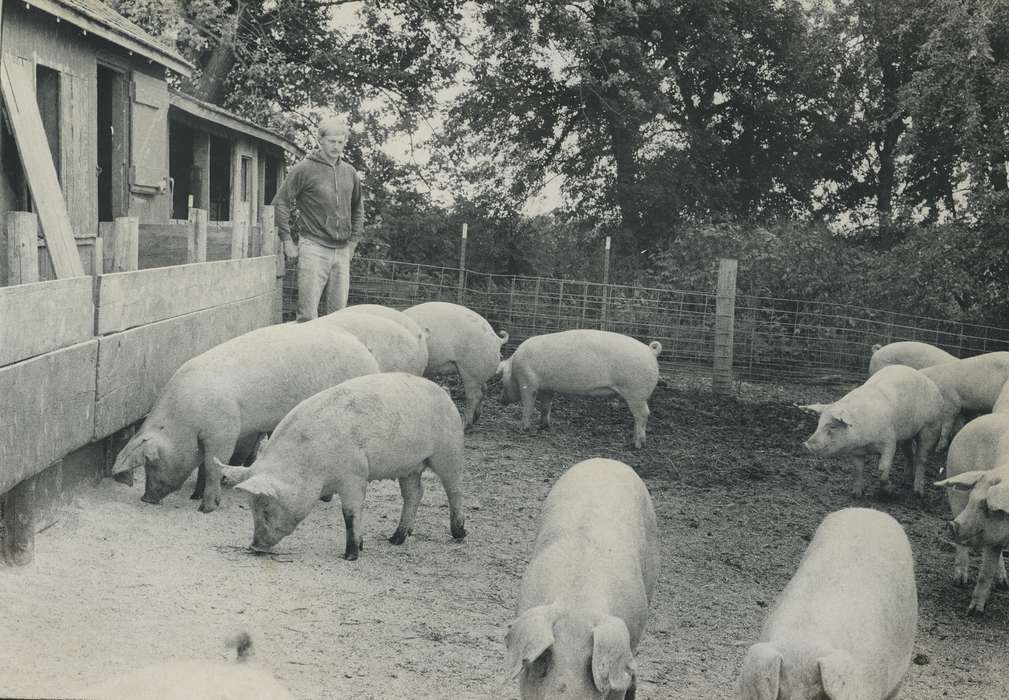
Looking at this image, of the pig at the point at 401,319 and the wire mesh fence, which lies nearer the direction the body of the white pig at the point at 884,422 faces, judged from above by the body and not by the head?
the pig

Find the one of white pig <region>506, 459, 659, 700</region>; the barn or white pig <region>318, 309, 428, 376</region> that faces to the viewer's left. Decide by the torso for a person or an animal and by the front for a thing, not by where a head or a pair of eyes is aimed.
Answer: white pig <region>318, 309, 428, 376</region>

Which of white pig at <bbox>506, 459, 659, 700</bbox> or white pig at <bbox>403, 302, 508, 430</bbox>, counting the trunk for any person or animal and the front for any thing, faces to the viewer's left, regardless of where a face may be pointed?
white pig at <bbox>403, 302, 508, 430</bbox>

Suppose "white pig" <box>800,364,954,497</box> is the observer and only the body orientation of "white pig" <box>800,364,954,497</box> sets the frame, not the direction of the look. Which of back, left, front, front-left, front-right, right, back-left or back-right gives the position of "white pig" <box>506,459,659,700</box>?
front-left

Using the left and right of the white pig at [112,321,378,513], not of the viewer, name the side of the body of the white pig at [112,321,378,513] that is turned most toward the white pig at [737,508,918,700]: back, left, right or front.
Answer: left

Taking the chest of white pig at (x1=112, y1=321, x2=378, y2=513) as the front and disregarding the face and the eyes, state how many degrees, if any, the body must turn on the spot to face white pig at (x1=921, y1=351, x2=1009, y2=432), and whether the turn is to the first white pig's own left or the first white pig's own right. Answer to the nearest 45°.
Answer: approximately 135° to the first white pig's own left

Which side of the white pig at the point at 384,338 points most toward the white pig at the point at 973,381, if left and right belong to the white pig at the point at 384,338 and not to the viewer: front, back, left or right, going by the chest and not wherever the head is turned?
back

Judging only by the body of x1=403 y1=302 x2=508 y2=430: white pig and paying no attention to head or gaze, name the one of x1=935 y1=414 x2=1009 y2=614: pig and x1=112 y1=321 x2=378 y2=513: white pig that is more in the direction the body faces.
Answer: the white pig

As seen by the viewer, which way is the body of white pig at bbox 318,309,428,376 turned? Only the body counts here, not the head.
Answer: to the viewer's left

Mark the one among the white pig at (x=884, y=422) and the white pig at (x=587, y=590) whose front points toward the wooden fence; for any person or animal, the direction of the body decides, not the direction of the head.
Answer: the white pig at (x=884, y=422)

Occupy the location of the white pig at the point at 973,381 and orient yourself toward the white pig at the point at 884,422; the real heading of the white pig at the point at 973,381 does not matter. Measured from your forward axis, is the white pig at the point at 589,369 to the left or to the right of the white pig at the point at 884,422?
right

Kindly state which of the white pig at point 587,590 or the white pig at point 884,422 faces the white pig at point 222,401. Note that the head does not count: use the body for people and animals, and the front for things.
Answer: the white pig at point 884,422

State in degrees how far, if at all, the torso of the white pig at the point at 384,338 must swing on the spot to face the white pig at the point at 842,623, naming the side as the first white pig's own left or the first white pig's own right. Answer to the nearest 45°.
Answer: approximately 90° to the first white pig's own left

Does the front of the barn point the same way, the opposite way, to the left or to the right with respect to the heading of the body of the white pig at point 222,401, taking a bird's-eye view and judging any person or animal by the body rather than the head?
to the left
